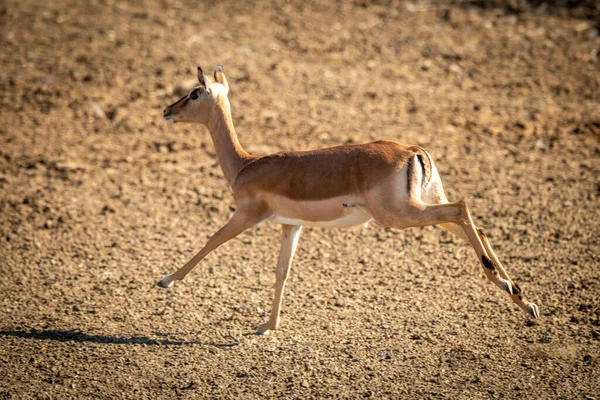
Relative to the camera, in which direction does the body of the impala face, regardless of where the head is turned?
to the viewer's left
